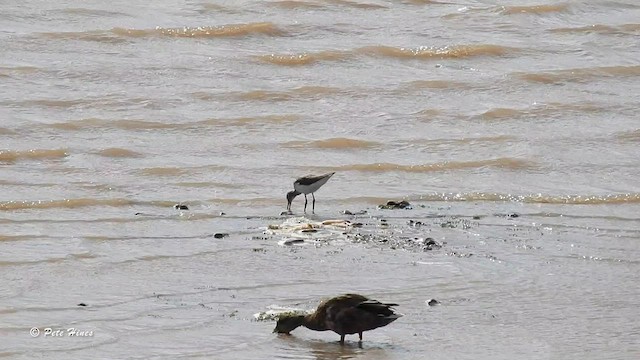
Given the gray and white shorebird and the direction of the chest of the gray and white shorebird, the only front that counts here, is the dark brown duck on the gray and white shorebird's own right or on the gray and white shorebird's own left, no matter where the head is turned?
on the gray and white shorebird's own left

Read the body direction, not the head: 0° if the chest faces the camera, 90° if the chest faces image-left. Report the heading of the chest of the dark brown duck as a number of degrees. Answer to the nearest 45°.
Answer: approximately 90°

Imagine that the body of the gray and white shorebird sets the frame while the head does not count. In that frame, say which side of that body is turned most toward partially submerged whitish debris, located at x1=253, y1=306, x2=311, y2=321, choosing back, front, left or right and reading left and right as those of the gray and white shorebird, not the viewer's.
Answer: left

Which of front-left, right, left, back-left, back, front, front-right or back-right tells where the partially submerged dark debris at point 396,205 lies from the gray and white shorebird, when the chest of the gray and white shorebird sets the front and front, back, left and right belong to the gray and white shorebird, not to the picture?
back

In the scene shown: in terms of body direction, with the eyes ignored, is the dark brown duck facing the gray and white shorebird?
no

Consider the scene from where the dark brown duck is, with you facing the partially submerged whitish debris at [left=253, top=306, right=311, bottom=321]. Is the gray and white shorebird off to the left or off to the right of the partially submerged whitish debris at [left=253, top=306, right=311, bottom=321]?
right

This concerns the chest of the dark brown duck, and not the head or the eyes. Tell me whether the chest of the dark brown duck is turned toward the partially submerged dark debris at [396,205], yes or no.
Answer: no

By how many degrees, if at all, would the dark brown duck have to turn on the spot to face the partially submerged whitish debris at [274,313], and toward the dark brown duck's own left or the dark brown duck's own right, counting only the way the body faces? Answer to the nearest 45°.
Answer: approximately 45° to the dark brown duck's own right

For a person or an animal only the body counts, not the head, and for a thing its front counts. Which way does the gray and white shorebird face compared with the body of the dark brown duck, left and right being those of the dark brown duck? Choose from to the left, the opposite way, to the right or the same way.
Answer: the same way

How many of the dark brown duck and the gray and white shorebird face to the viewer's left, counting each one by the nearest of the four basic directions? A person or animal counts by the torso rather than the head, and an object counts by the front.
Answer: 2

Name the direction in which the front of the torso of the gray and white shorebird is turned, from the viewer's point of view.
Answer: to the viewer's left
